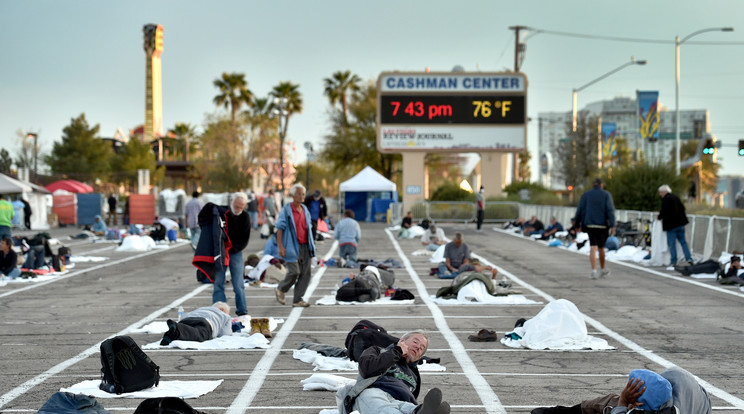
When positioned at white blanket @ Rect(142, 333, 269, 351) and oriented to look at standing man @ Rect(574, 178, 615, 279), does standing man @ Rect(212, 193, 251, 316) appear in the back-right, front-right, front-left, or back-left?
front-left

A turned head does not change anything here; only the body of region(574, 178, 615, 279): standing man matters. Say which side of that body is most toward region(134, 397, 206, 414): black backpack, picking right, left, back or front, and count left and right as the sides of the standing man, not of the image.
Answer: back

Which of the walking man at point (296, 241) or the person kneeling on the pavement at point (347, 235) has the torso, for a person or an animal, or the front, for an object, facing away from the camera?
the person kneeling on the pavement at point (347, 235)

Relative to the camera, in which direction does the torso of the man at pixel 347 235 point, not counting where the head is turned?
away from the camera

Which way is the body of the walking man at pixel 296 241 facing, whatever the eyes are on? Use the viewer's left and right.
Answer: facing the viewer and to the right of the viewer

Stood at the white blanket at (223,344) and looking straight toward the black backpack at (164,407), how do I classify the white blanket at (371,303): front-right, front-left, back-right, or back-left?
back-left

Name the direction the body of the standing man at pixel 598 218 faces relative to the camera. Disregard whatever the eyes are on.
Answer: away from the camera

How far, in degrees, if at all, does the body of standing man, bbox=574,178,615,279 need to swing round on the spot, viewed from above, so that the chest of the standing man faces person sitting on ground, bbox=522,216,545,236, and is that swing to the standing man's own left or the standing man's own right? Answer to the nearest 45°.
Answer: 0° — they already face them

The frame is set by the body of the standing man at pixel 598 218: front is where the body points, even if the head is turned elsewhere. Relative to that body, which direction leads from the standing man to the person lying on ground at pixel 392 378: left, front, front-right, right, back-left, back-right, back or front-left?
back

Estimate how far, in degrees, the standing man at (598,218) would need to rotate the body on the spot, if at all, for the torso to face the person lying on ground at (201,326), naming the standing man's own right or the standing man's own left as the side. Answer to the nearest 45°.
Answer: approximately 135° to the standing man's own left

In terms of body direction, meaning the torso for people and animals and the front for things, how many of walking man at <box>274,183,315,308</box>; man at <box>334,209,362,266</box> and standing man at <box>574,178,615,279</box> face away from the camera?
2

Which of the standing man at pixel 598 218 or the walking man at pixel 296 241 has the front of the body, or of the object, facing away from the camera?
the standing man at pixel 598 218
